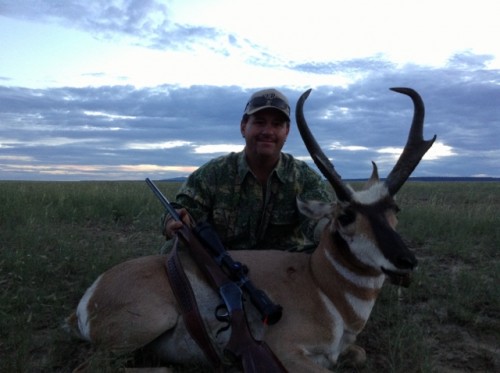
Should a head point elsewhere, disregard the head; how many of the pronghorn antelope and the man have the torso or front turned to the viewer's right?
1

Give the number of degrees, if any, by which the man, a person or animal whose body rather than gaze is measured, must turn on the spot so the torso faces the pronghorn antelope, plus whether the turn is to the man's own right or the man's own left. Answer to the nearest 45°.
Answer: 0° — they already face it

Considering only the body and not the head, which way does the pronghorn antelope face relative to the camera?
to the viewer's right

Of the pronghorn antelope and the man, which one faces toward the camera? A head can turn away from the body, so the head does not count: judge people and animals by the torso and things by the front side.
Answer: the man

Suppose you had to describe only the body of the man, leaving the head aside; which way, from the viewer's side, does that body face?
toward the camera

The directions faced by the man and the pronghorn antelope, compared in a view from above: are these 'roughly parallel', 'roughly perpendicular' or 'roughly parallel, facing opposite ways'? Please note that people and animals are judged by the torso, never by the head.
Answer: roughly perpendicular

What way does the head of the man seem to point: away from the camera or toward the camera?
toward the camera

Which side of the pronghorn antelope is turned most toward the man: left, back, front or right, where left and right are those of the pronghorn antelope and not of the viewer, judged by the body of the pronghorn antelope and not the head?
left
